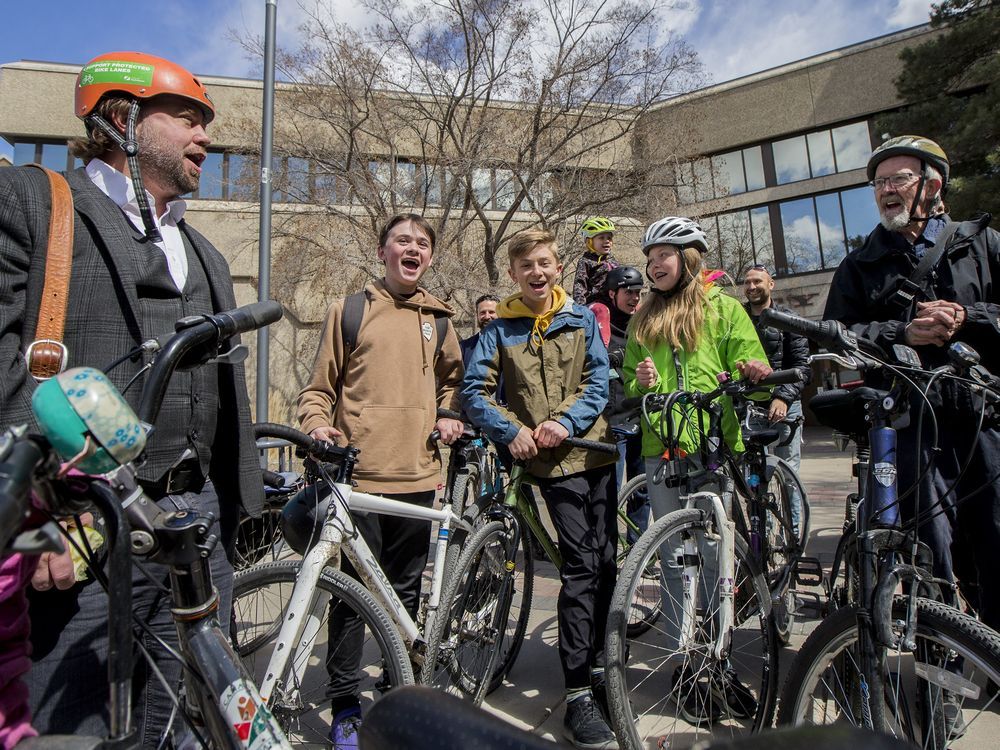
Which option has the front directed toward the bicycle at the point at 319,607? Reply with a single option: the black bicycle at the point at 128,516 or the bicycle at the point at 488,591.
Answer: the bicycle at the point at 488,591

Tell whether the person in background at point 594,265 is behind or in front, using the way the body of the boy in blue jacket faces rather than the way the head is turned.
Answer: behind

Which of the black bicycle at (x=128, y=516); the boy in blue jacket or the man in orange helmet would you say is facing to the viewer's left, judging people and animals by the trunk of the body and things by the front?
the black bicycle

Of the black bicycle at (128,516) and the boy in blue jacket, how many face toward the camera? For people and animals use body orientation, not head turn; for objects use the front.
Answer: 1

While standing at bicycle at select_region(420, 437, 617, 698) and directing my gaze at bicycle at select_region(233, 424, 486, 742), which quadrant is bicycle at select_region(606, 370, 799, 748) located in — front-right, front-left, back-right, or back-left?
back-left

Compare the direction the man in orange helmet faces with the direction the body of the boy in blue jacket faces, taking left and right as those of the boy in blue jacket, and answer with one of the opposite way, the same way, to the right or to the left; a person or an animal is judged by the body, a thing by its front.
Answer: to the left

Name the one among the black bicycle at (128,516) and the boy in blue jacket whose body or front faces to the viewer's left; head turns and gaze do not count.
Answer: the black bicycle

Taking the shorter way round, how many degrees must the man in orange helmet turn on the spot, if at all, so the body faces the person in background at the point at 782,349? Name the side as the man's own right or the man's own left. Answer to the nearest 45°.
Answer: approximately 45° to the man's own left

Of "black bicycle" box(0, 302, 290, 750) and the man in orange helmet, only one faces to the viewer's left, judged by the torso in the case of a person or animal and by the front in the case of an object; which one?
the black bicycle

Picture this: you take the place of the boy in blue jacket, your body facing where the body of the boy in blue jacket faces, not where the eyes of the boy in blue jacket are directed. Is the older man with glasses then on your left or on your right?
on your left

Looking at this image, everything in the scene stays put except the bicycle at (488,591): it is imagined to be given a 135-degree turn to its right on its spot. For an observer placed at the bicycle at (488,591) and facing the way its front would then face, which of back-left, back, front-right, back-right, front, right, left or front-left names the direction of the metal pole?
front-left

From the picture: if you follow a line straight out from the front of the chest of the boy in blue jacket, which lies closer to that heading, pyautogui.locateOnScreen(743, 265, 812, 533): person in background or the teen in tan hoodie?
the teen in tan hoodie
